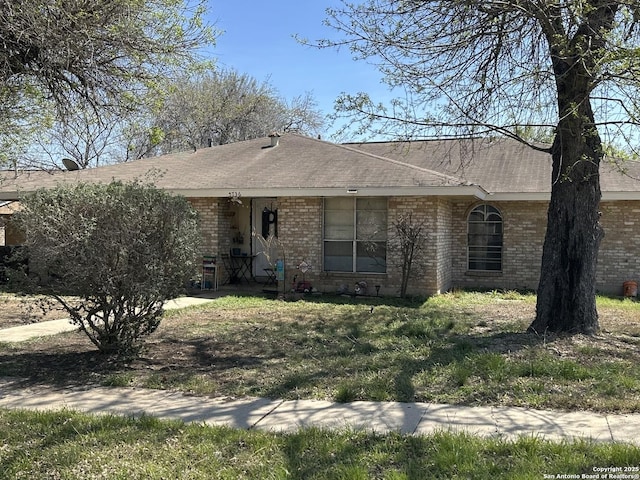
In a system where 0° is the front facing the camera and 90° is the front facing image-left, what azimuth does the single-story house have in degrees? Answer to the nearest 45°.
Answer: approximately 0°

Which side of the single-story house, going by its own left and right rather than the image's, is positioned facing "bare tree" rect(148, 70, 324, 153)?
back

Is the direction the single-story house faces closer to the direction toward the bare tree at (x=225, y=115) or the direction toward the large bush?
the large bush
